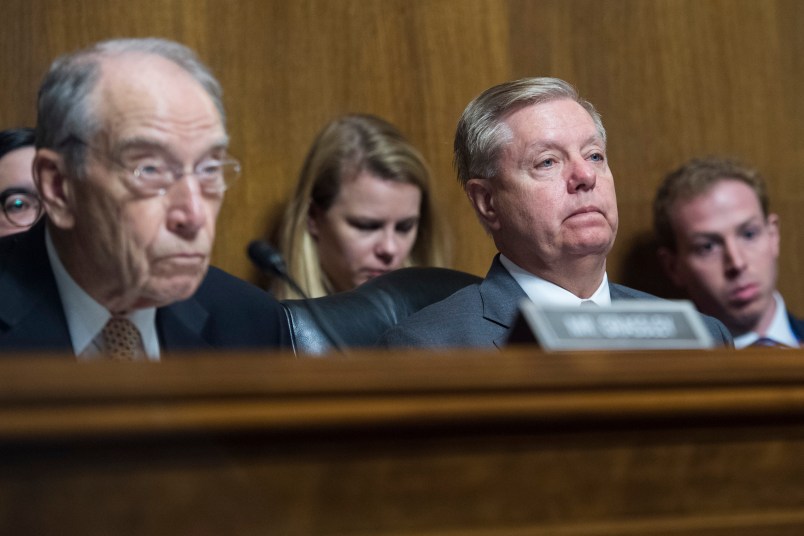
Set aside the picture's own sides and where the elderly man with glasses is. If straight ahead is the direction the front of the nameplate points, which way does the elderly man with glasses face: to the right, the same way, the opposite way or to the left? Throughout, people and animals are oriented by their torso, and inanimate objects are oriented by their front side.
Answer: the same way

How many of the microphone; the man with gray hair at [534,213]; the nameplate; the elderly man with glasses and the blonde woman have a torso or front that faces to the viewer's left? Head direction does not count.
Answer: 1

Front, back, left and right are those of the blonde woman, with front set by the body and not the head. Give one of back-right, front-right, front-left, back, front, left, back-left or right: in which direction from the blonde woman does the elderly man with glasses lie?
front-right

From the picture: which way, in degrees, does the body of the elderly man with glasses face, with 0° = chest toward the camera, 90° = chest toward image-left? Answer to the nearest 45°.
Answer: approximately 315°

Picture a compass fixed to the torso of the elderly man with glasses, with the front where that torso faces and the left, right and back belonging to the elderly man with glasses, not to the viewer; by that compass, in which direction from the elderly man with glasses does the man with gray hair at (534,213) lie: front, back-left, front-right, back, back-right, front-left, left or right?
left

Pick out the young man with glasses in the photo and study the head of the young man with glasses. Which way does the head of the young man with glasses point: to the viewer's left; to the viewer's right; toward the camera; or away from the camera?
toward the camera

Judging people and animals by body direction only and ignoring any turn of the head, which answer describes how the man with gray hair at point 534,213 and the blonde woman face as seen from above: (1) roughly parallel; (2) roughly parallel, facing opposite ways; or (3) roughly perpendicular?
roughly parallel

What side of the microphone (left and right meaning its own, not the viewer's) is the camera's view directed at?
left

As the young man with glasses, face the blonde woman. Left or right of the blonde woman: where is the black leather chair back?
right
